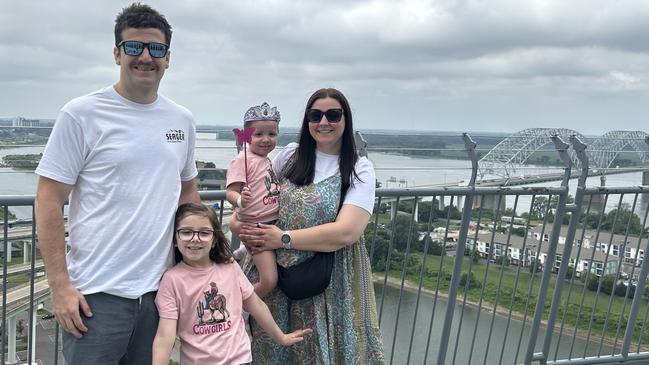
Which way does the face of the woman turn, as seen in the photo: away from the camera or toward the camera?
toward the camera

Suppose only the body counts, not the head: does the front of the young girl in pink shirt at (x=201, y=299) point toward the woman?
no

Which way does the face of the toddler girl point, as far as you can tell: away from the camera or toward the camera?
toward the camera

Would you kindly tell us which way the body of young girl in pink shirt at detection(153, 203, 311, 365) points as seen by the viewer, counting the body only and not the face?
toward the camera

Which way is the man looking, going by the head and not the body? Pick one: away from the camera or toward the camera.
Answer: toward the camera
